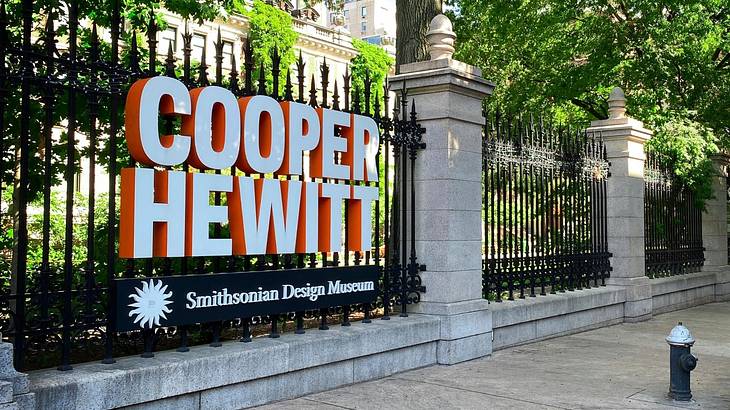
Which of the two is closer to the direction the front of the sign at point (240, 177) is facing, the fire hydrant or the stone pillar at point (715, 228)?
the fire hydrant

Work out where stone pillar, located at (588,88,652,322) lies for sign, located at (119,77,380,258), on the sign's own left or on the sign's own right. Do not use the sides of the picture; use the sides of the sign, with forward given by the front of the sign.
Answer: on the sign's own left

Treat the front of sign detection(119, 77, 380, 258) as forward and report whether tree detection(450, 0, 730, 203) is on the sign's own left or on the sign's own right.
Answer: on the sign's own left

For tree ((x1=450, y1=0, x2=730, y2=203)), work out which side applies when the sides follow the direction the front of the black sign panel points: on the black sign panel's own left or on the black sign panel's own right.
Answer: on the black sign panel's own left

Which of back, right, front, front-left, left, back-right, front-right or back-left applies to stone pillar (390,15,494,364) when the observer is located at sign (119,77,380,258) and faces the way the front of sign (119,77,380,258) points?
left

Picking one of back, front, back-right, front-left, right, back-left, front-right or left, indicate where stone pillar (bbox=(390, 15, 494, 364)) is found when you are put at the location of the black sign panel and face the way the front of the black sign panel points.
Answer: left

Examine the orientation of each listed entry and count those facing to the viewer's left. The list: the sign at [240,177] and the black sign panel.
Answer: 0

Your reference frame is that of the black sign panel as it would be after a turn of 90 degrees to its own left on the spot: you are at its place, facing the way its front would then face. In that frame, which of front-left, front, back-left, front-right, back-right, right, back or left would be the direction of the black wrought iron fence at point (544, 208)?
front

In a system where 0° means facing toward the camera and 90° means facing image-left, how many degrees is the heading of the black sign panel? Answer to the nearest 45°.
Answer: approximately 315°

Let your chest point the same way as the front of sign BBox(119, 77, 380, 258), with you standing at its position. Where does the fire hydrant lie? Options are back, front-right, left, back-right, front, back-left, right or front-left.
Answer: front-left

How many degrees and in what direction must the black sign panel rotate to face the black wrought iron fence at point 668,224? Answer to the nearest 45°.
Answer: approximately 90° to its left

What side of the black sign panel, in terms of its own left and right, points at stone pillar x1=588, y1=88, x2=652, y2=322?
left

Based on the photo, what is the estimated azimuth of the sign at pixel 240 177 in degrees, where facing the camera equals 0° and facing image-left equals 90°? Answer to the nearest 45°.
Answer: approximately 315°
